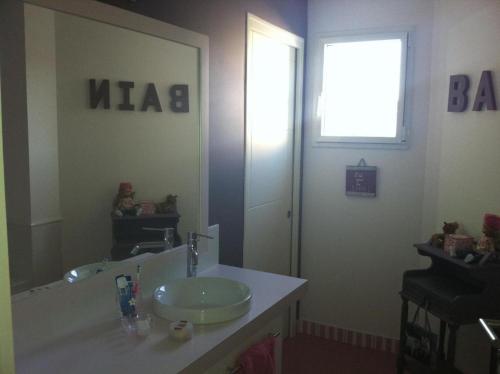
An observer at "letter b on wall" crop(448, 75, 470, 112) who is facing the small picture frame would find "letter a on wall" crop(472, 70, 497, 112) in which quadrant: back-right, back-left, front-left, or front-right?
back-left

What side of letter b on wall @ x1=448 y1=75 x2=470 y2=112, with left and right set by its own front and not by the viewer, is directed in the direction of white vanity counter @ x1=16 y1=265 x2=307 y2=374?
front

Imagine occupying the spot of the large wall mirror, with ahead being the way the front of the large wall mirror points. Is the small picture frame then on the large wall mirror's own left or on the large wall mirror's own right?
on the large wall mirror's own left

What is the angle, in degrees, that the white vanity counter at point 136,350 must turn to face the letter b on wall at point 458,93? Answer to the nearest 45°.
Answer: approximately 90° to its left

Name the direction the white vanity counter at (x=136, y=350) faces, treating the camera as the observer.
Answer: facing the viewer and to the right of the viewer

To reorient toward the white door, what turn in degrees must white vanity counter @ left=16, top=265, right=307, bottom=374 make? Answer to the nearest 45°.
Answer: approximately 90° to its left

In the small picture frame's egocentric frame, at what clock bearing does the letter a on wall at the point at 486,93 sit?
The letter a on wall is roughly at 10 o'clock from the small picture frame.

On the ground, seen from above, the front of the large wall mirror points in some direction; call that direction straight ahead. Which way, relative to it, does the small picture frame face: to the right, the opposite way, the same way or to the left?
to the right

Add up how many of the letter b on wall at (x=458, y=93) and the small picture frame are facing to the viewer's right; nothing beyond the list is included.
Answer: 0

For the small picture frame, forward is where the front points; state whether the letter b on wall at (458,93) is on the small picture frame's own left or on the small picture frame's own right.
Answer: on the small picture frame's own left

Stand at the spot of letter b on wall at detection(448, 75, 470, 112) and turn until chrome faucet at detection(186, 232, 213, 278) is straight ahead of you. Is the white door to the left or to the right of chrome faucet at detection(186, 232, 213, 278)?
right

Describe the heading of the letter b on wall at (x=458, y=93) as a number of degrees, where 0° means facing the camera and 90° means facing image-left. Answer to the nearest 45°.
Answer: approximately 45°

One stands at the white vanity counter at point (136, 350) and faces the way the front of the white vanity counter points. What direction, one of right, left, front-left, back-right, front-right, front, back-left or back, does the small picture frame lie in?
left

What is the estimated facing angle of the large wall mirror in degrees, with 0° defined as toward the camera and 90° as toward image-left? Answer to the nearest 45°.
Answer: approximately 315°
